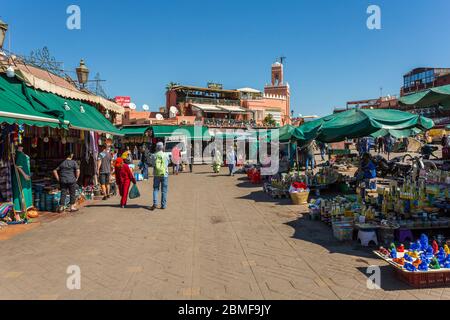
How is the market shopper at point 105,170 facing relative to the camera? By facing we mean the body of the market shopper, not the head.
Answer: away from the camera

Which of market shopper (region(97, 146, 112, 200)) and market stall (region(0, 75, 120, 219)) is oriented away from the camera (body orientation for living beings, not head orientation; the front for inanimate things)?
the market shopper

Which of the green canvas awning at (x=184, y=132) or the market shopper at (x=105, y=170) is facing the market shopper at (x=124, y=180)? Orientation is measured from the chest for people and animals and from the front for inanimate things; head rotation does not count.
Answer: the green canvas awning

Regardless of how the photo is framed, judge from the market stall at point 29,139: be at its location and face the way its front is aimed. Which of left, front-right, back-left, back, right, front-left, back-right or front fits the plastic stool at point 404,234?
front

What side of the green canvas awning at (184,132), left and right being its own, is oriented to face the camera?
front

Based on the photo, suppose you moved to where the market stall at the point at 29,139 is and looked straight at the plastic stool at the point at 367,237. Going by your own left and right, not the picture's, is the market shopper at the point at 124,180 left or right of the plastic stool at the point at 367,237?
left

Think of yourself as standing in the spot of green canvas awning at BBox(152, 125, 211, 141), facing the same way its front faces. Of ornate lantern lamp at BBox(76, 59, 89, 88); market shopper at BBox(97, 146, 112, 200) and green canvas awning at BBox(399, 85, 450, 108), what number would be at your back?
0

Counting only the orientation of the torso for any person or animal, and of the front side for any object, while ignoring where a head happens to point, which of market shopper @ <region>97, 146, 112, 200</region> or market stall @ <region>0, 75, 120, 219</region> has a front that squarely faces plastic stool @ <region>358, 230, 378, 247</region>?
the market stall

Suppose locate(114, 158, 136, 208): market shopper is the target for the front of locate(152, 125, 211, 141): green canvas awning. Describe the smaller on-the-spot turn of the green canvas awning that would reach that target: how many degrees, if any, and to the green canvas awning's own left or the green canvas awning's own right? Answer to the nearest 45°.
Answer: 0° — it already faces them

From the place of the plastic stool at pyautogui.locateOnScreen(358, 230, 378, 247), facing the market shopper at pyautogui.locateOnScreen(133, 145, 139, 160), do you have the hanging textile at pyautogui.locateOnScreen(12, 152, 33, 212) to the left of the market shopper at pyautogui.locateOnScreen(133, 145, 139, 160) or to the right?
left

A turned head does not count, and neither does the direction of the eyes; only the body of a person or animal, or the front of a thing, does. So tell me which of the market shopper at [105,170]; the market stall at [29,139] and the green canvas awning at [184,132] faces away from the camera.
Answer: the market shopper

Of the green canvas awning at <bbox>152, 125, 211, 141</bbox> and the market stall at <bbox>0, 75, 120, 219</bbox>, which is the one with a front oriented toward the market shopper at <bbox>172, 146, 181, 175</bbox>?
the green canvas awning

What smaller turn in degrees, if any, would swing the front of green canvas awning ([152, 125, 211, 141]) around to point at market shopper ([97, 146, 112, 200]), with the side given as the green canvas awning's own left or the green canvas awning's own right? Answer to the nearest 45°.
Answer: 0° — it already faces them

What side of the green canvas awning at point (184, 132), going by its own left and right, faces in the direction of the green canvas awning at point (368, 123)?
front

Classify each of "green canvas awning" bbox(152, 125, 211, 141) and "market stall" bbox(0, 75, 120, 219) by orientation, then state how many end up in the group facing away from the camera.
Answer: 0
